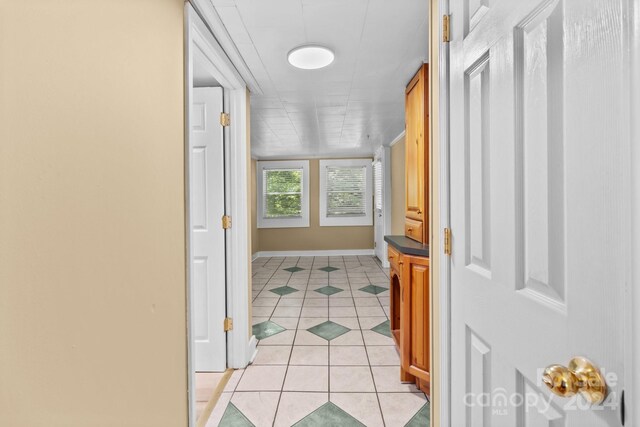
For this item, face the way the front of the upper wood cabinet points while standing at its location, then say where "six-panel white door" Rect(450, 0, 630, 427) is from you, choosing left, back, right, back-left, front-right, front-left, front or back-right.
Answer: left

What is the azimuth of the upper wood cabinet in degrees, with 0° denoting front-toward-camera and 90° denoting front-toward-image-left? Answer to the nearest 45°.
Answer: approximately 90°

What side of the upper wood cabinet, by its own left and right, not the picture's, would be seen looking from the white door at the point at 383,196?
right

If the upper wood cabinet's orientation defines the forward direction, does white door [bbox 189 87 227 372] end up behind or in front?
in front
